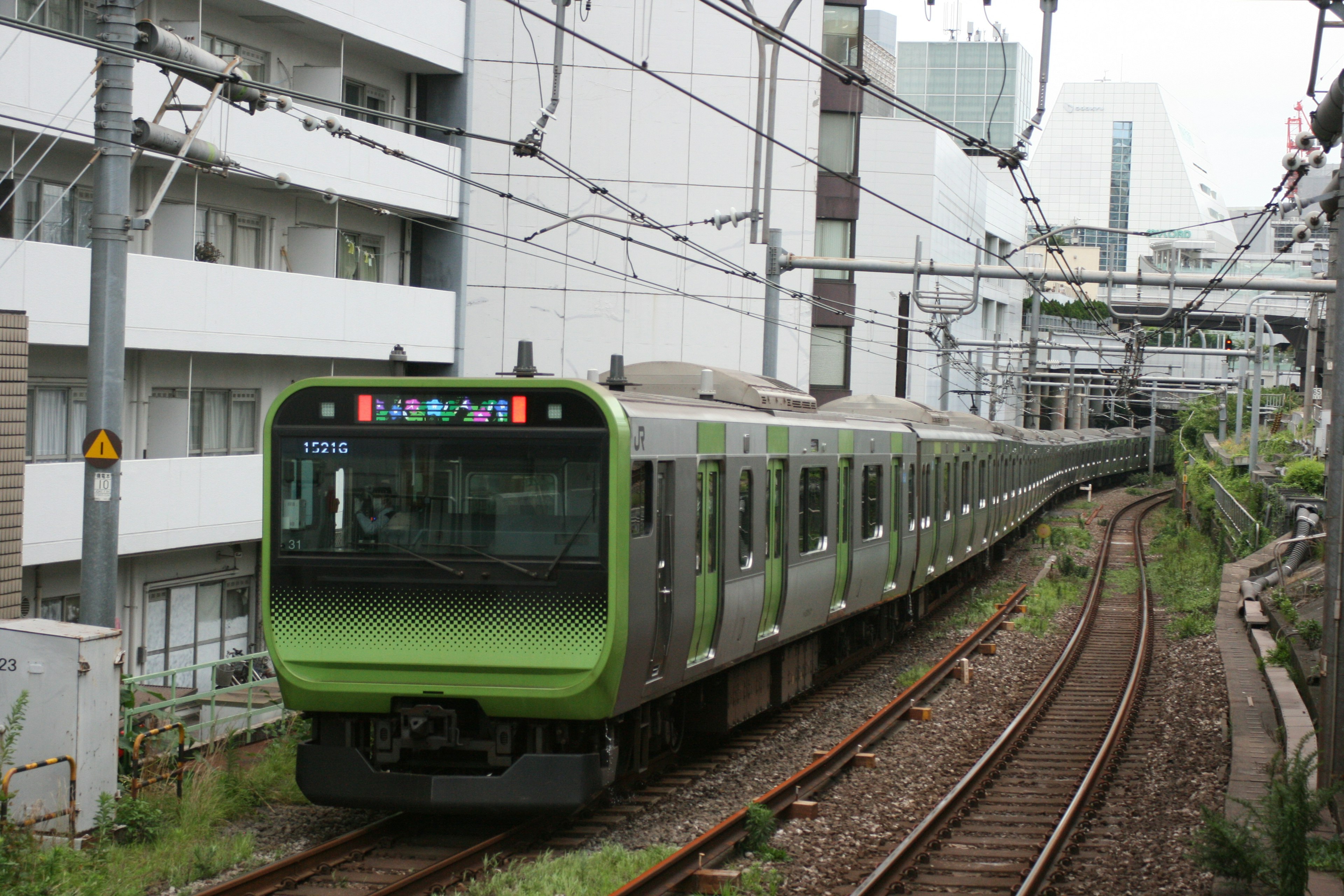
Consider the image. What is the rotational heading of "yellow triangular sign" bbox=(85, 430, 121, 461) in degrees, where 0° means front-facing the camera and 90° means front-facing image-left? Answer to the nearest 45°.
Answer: approximately 0°

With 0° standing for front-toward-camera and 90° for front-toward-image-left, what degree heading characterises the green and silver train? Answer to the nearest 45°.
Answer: approximately 0°

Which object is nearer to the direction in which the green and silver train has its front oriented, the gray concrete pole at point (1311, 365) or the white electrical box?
the white electrical box

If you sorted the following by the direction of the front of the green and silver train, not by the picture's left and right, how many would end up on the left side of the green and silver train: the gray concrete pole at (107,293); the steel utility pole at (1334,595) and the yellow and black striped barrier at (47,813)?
1

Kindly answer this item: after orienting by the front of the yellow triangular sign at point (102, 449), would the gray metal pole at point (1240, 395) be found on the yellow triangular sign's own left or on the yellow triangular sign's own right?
on the yellow triangular sign's own left

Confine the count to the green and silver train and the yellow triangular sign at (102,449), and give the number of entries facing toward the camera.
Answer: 2
